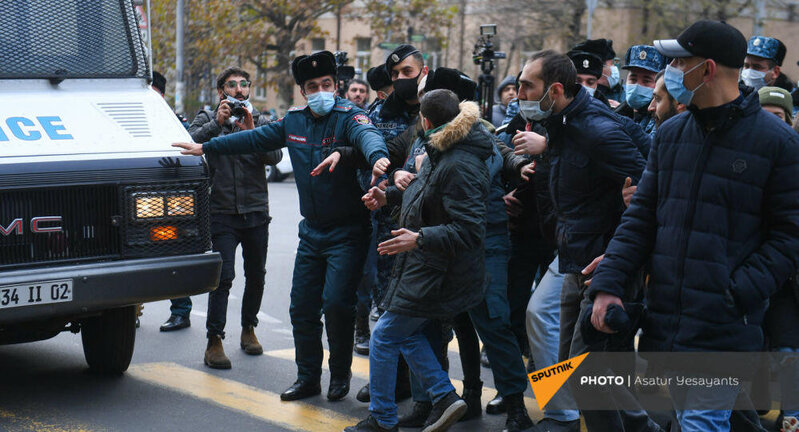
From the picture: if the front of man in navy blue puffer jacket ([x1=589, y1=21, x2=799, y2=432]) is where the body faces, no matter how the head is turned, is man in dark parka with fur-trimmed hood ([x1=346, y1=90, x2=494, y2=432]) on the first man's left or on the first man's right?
on the first man's right

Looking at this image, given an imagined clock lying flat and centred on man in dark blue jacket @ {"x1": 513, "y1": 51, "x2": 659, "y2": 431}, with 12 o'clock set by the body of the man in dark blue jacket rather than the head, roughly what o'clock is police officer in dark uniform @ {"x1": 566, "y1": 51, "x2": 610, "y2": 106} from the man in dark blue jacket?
The police officer in dark uniform is roughly at 3 o'clock from the man in dark blue jacket.

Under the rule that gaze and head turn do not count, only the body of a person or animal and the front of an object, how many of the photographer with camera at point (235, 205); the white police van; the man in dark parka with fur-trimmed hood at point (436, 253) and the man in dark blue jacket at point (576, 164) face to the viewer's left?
2

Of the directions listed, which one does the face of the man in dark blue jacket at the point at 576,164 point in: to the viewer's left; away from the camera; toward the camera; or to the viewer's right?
to the viewer's left

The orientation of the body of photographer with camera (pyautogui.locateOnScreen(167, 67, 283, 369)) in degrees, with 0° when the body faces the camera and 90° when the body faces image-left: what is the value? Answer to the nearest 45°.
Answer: approximately 0°

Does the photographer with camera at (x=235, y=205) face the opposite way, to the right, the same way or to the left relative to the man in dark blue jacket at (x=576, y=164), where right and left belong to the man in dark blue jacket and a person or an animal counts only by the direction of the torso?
to the left

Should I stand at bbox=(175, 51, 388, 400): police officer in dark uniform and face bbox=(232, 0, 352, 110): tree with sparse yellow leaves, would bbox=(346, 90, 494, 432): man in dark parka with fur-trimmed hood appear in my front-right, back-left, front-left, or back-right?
back-right

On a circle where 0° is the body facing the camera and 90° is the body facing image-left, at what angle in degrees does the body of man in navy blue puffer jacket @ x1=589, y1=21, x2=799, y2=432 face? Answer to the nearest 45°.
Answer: approximately 45°

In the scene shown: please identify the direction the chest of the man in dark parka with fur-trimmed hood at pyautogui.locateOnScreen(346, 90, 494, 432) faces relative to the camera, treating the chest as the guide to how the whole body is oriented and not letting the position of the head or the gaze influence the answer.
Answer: to the viewer's left

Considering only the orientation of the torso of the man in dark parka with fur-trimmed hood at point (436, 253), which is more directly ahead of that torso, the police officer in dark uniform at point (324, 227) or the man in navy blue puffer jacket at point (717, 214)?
the police officer in dark uniform

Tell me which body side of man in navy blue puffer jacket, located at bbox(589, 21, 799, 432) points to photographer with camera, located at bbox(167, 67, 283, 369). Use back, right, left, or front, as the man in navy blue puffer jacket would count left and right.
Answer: right

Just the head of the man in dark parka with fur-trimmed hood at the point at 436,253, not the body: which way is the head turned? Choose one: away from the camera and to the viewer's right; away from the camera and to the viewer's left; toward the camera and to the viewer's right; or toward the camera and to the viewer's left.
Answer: away from the camera and to the viewer's left

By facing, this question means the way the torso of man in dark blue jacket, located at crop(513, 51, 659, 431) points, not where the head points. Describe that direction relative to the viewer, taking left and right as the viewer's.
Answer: facing to the left of the viewer
